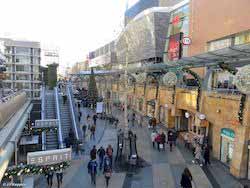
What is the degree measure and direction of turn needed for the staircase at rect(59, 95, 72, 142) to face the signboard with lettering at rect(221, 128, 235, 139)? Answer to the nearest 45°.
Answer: approximately 45° to its left

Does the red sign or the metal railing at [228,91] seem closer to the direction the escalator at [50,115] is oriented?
the metal railing

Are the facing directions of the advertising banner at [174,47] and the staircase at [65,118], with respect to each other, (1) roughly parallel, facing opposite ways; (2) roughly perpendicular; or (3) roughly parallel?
roughly perpendicular

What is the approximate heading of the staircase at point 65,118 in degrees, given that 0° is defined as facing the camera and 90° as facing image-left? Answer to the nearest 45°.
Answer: approximately 0°

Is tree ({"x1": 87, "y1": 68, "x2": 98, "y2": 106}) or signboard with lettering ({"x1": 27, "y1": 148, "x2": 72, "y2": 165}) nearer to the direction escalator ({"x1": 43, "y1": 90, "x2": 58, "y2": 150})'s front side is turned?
the signboard with lettering

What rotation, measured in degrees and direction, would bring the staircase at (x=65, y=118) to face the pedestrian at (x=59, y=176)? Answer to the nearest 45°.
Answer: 0° — it already faces them

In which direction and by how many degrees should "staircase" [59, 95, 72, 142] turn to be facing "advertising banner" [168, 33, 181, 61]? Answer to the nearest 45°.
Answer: approximately 135° to its left

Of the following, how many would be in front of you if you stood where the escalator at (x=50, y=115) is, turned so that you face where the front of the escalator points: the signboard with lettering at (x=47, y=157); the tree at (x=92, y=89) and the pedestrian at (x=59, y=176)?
2

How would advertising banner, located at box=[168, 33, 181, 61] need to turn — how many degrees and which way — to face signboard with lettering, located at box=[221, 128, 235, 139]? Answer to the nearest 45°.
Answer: approximately 45° to its left

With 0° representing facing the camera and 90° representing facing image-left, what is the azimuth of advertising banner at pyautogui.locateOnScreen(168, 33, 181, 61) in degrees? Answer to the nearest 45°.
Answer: approximately 45°

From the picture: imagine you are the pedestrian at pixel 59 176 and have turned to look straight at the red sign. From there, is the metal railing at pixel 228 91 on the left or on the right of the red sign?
right
